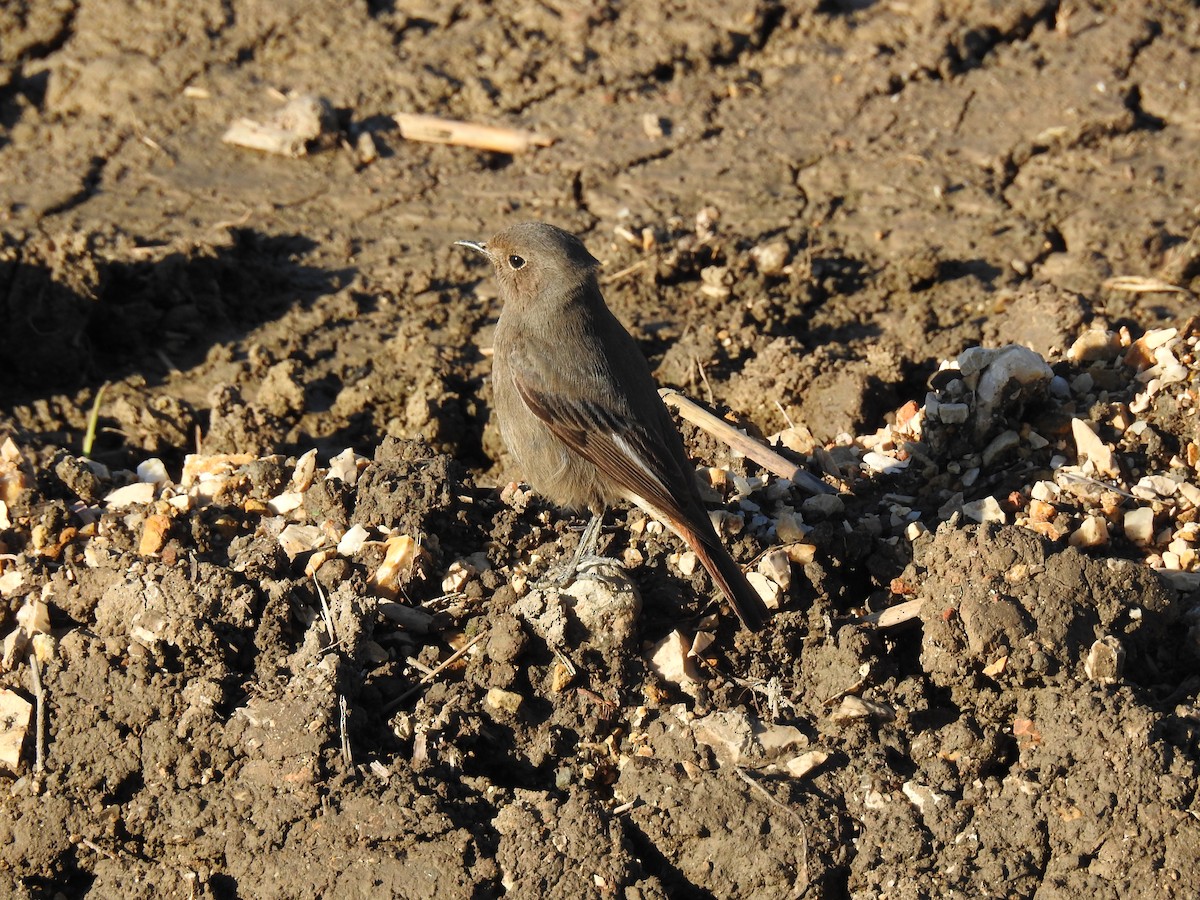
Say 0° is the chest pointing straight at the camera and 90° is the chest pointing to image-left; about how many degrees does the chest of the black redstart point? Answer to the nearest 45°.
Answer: approximately 90°

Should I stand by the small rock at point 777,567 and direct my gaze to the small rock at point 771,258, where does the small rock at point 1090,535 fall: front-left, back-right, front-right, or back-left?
front-right

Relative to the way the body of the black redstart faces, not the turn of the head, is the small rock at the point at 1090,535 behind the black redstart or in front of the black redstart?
behind

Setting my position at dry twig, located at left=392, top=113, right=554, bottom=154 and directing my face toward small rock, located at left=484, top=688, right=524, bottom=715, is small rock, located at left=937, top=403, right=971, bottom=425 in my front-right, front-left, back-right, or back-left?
front-left

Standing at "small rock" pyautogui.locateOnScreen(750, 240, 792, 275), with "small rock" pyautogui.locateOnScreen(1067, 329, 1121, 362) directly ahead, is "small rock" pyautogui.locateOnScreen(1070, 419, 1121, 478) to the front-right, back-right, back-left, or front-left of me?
front-right

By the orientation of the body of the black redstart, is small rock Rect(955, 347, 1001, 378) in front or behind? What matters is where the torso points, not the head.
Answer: behind

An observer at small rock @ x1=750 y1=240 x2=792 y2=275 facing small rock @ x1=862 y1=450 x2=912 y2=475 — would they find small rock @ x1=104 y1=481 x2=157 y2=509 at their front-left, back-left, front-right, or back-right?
front-right

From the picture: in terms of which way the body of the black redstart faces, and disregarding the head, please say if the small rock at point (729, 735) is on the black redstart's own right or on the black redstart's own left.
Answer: on the black redstart's own left

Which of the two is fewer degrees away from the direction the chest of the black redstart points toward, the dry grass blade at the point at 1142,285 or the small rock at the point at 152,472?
the small rock

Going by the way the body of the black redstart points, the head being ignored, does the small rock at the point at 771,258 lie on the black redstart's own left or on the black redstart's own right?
on the black redstart's own right

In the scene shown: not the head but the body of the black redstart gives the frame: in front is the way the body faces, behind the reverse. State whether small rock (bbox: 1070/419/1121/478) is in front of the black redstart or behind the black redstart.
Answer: behind
